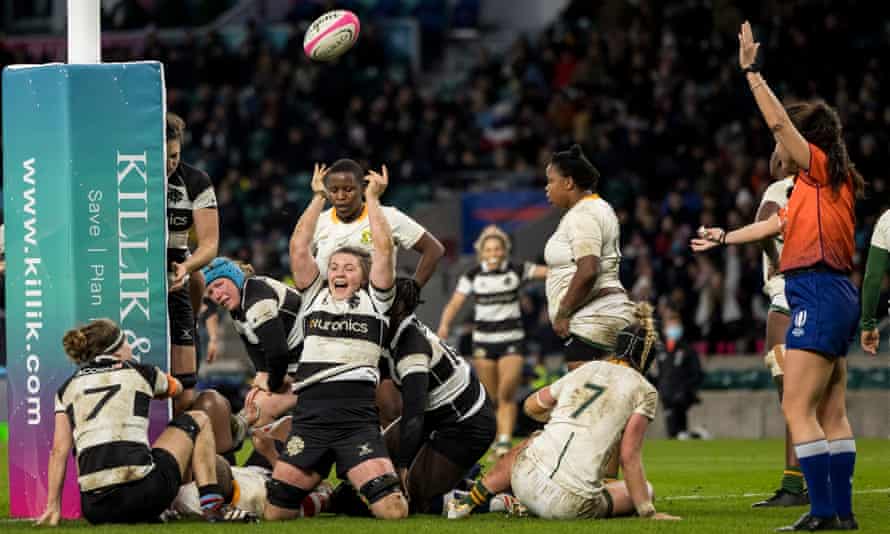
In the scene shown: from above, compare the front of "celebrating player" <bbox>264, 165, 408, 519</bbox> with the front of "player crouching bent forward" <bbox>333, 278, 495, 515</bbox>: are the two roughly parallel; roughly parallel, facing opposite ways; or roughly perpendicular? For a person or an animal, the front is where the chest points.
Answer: roughly perpendicular

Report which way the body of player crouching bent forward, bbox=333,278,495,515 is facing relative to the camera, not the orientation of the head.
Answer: to the viewer's left
